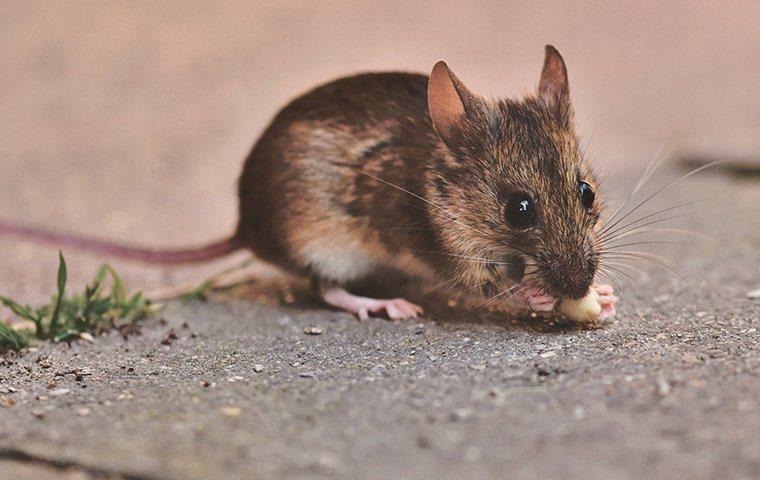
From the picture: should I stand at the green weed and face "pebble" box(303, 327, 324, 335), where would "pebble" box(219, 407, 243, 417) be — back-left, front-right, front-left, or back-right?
front-right

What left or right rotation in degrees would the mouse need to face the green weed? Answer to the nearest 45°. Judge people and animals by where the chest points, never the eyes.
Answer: approximately 135° to its right

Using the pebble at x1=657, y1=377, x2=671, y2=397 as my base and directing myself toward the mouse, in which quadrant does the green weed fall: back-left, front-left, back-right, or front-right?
front-left

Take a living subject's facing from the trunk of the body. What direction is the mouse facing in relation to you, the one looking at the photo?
facing the viewer and to the right of the viewer

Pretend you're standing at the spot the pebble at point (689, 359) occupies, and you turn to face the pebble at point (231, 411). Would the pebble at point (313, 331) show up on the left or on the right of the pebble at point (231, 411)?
right

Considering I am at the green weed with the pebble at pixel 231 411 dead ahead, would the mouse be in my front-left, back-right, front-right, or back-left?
front-left

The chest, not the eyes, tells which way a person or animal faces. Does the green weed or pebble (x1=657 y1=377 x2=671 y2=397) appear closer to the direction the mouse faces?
the pebble

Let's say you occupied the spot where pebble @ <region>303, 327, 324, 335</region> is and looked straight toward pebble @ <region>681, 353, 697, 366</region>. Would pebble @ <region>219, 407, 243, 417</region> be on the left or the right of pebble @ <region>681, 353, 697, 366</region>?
right

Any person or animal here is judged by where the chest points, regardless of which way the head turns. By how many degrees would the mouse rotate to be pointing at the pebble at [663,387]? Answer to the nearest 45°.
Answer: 0° — it already faces it

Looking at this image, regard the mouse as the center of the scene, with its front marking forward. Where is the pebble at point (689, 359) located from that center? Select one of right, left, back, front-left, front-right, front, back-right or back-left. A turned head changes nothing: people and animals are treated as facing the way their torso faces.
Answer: front

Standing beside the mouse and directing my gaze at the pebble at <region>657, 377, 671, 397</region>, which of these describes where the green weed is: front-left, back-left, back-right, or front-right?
back-right

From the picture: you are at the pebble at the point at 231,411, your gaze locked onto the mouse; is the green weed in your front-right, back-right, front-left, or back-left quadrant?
front-left
